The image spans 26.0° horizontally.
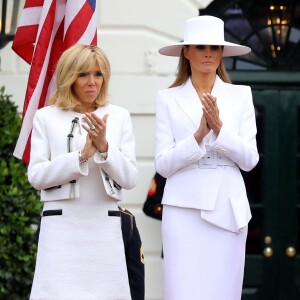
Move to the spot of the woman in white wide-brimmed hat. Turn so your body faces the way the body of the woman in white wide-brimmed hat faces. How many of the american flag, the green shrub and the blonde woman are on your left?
0

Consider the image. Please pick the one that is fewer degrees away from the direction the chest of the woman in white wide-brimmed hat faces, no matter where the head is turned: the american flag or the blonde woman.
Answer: the blonde woman

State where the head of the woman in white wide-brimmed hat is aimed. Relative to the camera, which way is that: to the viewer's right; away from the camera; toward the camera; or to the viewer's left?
toward the camera

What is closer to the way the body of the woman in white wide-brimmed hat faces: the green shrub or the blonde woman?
the blonde woman

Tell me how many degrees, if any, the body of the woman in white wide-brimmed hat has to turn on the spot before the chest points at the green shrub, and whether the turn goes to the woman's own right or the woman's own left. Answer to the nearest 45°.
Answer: approximately 135° to the woman's own right

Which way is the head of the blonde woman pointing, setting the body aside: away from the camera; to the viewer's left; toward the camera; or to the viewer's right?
toward the camera

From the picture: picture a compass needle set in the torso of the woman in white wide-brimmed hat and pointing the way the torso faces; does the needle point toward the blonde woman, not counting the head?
no

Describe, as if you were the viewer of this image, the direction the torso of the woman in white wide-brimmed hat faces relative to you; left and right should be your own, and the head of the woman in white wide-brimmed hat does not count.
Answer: facing the viewer

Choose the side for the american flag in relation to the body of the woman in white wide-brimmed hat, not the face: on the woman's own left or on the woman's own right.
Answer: on the woman's own right
